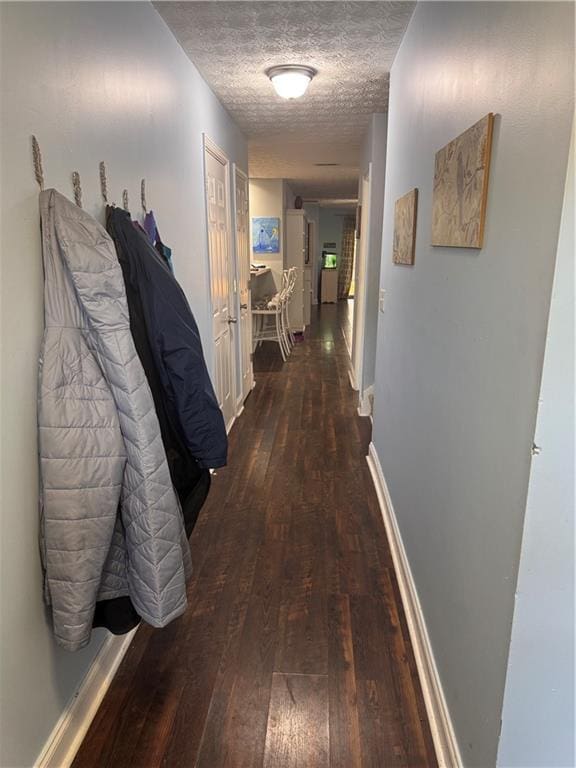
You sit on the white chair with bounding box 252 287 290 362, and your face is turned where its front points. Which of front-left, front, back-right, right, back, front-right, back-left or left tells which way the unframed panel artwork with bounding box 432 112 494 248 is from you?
left

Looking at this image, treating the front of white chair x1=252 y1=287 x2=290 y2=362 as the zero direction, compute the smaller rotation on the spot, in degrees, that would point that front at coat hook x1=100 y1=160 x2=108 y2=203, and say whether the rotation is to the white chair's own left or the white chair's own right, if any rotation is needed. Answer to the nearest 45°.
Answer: approximately 90° to the white chair's own left

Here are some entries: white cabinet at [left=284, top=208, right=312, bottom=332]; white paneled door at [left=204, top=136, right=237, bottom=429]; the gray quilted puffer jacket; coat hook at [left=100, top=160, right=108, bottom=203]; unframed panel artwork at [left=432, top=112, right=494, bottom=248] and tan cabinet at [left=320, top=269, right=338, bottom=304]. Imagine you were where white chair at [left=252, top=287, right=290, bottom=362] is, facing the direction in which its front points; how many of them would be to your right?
2

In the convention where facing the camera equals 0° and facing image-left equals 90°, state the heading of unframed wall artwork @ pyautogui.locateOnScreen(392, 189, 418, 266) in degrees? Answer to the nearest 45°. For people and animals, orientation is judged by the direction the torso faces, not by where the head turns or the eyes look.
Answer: approximately 90°

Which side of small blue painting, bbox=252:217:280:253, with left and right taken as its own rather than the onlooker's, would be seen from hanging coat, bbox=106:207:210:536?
front

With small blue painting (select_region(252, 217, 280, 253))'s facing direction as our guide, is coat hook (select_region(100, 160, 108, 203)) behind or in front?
in front

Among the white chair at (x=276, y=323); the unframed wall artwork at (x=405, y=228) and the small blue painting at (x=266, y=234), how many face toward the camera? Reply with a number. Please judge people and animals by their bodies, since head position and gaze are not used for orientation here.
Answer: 1

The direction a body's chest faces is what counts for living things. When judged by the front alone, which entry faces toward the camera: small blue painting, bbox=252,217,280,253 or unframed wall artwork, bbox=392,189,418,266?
the small blue painting

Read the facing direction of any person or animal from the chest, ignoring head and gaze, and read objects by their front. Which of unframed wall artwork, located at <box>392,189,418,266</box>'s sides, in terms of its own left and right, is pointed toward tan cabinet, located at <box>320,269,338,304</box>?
right

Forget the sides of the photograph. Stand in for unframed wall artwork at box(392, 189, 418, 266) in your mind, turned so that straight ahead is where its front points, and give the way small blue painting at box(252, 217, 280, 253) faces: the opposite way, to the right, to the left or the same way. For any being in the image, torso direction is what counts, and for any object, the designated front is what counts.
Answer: to the left

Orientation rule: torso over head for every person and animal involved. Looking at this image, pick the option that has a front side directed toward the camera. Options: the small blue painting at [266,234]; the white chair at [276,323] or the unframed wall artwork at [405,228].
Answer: the small blue painting

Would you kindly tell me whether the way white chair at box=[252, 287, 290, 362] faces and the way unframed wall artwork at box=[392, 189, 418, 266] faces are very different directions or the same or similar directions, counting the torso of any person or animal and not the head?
same or similar directions

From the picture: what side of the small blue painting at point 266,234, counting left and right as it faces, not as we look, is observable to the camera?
front

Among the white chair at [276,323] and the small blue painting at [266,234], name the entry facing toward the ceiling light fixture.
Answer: the small blue painting

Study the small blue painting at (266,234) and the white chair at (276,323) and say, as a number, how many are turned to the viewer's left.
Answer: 1

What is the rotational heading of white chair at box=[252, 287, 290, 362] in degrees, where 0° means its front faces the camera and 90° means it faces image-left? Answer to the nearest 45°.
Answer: approximately 90°

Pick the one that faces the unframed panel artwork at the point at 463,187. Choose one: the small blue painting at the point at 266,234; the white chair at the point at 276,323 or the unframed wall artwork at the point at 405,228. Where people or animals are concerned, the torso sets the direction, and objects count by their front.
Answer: the small blue painting

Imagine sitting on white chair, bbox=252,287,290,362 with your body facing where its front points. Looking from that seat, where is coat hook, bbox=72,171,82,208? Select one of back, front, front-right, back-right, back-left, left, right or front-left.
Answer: left

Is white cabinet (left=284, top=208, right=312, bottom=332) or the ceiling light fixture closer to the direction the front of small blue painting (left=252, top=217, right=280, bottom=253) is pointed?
the ceiling light fixture

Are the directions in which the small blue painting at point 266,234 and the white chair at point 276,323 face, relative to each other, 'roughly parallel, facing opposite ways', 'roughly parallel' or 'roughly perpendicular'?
roughly perpendicular

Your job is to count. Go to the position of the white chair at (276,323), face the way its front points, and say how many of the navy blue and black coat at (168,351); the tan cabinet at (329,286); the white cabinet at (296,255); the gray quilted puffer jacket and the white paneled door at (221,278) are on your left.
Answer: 3
